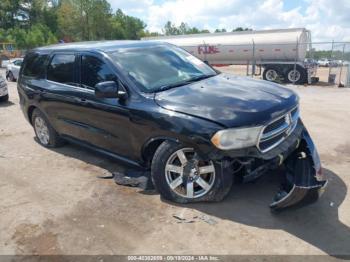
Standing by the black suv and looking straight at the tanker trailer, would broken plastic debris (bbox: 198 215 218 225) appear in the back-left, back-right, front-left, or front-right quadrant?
back-right

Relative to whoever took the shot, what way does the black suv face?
facing the viewer and to the right of the viewer

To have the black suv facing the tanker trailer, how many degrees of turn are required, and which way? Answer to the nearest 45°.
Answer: approximately 135° to its left

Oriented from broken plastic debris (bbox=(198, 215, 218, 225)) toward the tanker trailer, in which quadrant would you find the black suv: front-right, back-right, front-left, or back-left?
front-left

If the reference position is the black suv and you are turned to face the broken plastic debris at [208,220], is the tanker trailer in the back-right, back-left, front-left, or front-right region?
back-left

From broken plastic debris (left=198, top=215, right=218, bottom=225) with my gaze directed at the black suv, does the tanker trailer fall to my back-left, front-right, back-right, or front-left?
front-right
